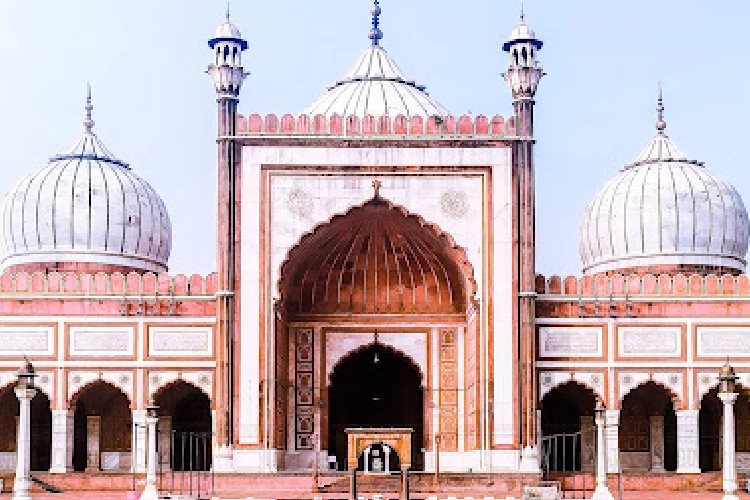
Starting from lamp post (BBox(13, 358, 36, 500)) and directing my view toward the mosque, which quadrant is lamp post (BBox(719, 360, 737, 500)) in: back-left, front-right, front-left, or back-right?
front-right

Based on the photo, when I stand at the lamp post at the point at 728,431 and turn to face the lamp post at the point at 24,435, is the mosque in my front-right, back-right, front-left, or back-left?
front-right

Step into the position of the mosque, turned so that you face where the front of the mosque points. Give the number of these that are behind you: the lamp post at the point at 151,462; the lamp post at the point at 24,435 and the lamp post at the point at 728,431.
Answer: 0

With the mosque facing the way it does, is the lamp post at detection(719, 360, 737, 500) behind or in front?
in front

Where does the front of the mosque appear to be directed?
toward the camera

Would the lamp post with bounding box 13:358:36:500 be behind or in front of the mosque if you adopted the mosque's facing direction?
in front

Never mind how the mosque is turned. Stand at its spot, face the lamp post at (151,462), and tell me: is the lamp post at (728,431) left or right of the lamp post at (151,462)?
left

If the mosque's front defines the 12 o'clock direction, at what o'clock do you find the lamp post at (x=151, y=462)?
The lamp post is roughly at 1 o'clock from the mosque.
